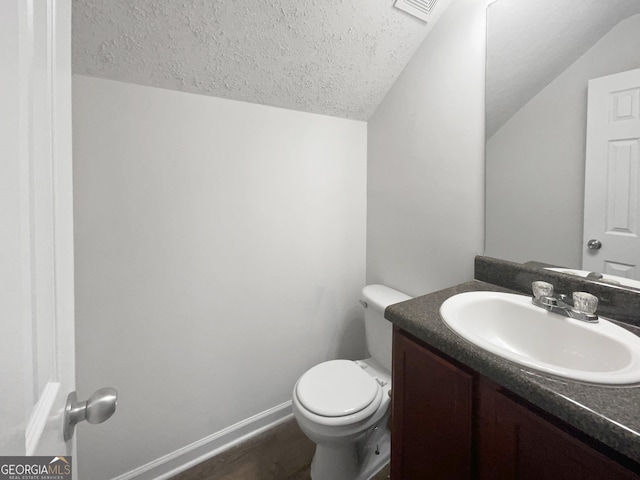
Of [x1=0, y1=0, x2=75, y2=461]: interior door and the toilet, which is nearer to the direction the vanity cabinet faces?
the interior door

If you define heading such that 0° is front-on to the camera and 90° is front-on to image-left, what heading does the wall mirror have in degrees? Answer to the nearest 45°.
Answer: approximately 45°

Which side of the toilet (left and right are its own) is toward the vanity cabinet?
left
